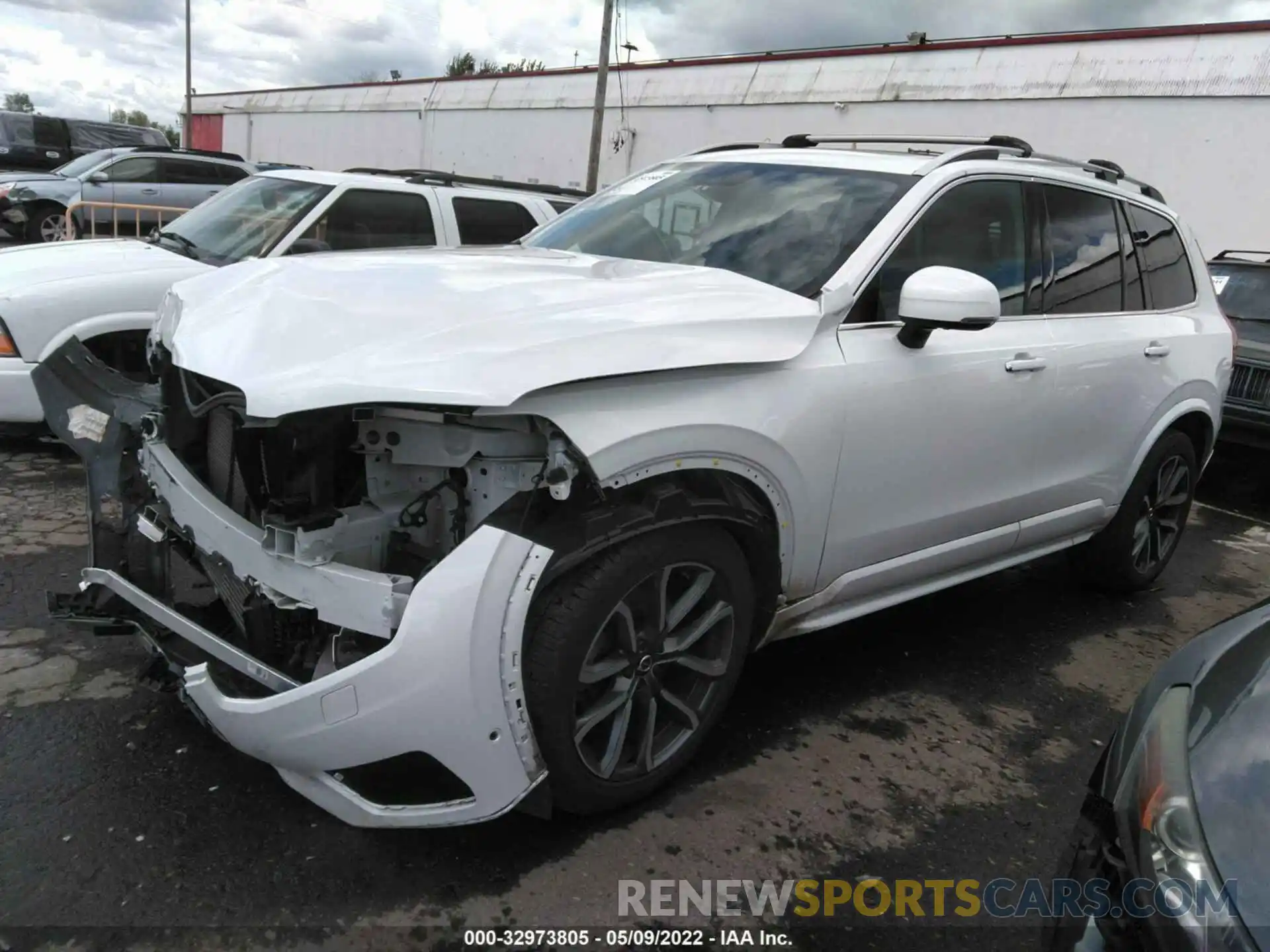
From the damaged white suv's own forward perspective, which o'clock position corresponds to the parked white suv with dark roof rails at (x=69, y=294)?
The parked white suv with dark roof rails is roughly at 3 o'clock from the damaged white suv.

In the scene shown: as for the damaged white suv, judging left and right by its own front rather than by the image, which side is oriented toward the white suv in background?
right

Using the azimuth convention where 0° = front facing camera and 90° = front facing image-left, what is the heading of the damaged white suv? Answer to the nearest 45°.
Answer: approximately 45°

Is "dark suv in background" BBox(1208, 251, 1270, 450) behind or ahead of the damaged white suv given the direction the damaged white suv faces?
behind

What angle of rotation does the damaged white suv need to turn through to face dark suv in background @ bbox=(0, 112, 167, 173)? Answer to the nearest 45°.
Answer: approximately 90° to its right

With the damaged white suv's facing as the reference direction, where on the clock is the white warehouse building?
The white warehouse building is roughly at 5 o'clock from the damaged white suv.
